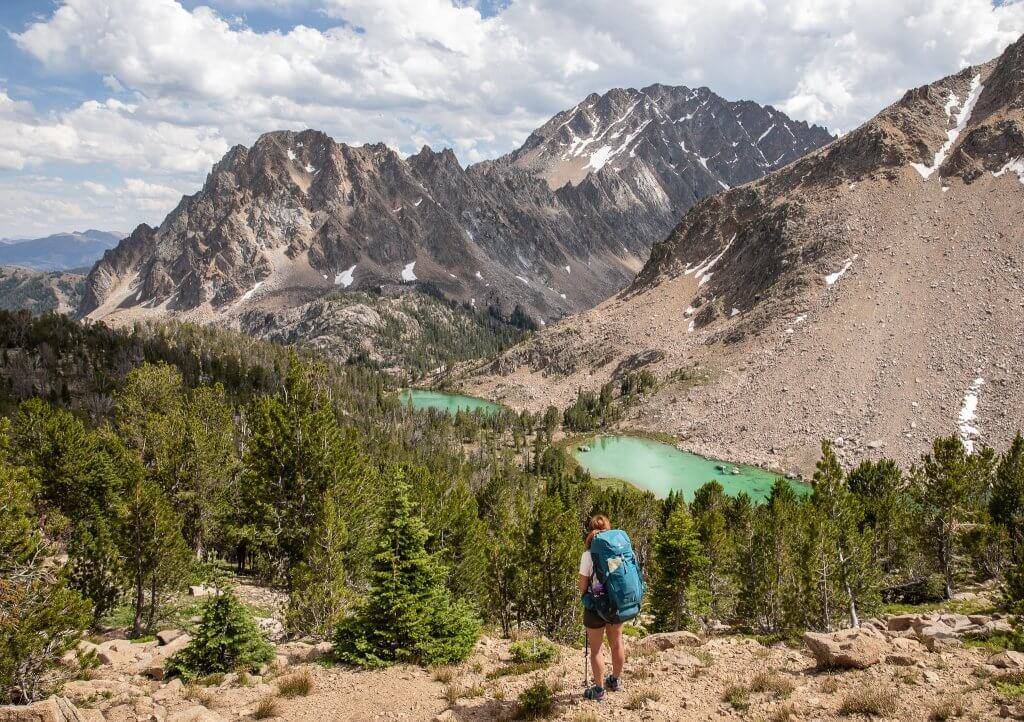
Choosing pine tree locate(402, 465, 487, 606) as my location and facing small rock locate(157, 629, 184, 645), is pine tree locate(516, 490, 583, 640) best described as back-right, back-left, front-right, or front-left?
back-left

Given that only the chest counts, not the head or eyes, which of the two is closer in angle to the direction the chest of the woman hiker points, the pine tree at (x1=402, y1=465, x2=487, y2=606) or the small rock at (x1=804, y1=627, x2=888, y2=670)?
the pine tree

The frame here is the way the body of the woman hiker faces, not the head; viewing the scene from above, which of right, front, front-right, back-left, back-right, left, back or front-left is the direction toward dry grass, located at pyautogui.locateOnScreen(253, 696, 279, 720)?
front-left

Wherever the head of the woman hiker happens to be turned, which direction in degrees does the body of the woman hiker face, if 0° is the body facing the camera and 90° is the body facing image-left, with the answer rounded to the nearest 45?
approximately 135°

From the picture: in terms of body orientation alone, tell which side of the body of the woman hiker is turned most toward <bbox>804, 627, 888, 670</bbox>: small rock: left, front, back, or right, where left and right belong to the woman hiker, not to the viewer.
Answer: right

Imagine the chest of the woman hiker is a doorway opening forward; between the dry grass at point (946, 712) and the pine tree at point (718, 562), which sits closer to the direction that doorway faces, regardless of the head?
the pine tree

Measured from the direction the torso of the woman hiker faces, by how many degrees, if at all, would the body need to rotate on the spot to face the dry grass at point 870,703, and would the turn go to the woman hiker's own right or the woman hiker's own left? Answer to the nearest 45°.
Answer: approximately 135° to the woman hiker's own right

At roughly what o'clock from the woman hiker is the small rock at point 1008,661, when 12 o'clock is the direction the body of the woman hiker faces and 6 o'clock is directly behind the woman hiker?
The small rock is roughly at 4 o'clock from the woman hiker.

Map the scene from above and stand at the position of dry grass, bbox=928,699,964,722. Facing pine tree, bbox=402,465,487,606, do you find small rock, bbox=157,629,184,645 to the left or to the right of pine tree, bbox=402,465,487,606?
left

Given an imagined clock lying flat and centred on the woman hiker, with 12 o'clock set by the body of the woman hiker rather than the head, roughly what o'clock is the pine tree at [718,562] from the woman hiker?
The pine tree is roughly at 2 o'clock from the woman hiker.

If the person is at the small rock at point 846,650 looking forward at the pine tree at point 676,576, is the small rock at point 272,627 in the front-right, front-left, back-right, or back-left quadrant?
front-left

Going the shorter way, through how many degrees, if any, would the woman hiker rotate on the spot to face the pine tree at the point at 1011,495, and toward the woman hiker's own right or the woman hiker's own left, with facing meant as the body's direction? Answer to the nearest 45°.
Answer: approximately 90° to the woman hiker's own right
